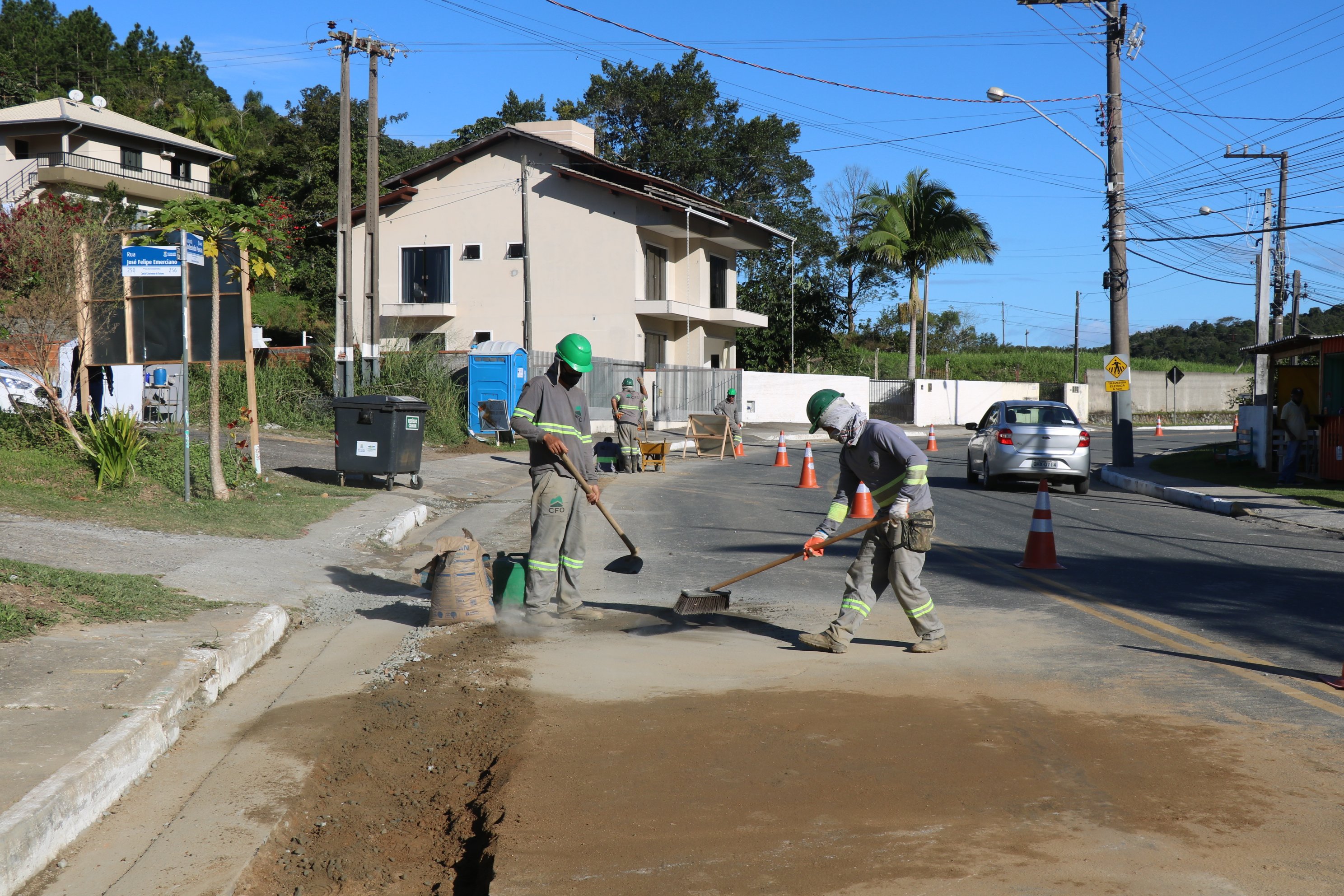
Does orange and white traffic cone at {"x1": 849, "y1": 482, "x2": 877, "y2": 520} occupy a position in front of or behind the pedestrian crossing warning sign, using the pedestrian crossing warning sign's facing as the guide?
in front

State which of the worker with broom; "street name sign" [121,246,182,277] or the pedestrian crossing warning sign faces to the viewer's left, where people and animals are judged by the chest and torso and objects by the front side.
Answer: the worker with broom

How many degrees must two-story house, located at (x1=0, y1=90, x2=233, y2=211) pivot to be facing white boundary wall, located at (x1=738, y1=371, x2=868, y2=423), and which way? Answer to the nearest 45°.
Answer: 0° — it already faces it

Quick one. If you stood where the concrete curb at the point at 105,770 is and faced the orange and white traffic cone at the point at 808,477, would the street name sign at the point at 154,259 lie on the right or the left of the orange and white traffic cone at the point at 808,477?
left

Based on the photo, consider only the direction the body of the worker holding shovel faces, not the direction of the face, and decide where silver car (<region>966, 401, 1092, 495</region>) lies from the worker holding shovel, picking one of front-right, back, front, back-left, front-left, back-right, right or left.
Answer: left

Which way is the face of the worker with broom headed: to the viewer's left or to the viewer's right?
to the viewer's left

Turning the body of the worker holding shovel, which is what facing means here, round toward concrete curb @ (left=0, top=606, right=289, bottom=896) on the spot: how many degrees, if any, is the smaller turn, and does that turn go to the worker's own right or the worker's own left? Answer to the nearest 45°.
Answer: approximately 90° to the worker's own right

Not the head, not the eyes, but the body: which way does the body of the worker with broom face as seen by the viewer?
to the viewer's left

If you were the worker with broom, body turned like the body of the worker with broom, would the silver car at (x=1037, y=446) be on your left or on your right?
on your right
